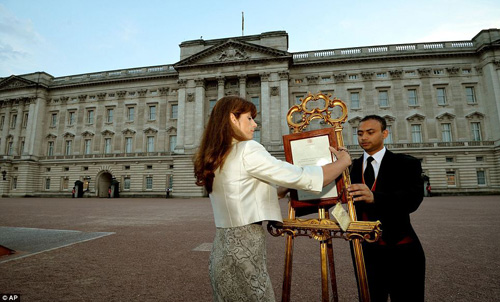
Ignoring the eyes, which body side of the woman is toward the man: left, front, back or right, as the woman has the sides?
front

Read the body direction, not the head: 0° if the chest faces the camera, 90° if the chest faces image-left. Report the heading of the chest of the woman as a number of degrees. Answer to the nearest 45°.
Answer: approximately 225°

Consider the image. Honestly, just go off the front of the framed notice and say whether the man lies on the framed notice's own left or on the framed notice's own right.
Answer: on the framed notice's own left

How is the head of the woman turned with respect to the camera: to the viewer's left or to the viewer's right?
to the viewer's right

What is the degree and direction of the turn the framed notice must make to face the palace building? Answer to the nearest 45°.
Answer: approximately 135° to its right

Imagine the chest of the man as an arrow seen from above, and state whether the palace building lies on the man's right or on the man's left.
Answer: on the man's right

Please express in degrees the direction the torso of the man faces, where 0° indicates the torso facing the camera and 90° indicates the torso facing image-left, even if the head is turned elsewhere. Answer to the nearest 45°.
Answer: approximately 45°

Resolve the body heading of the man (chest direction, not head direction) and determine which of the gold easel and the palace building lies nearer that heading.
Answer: the gold easel

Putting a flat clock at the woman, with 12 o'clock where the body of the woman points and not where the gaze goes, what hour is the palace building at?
The palace building is roughly at 10 o'clock from the woman.

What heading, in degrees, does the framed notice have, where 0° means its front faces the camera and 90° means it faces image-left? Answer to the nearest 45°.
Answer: approximately 0°

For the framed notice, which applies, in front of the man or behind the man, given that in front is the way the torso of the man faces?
in front

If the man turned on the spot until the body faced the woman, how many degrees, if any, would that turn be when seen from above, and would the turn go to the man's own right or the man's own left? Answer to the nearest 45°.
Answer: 0° — they already face them

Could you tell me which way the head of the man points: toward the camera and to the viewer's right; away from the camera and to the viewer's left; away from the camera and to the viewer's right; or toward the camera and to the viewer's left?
toward the camera and to the viewer's left

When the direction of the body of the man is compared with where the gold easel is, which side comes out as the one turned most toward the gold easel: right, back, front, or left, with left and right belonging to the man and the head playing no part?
front
